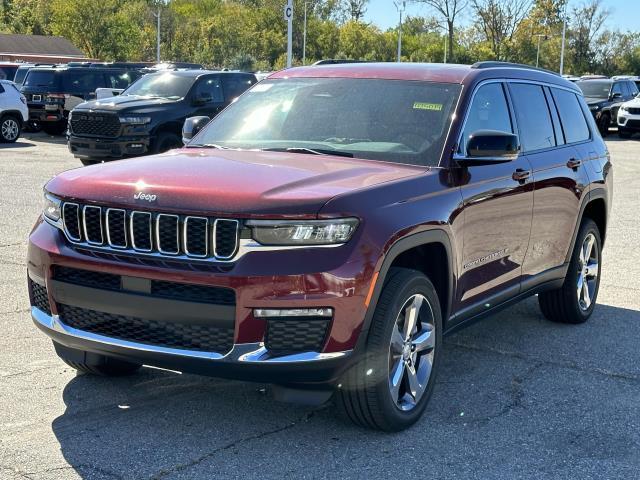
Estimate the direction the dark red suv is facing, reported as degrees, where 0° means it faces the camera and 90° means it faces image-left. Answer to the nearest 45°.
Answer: approximately 45°

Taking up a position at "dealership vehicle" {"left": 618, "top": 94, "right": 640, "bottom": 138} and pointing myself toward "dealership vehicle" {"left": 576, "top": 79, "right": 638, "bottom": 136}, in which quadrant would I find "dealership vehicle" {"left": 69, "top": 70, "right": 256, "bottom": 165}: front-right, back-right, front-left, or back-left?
back-left

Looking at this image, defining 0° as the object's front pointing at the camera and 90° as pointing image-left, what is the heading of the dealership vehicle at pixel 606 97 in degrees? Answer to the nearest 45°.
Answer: approximately 45°

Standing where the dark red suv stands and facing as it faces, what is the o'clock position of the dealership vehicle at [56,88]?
The dealership vehicle is roughly at 4 o'clock from the dark red suv.

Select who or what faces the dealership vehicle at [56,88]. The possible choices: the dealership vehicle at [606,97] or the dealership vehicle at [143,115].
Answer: the dealership vehicle at [606,97]

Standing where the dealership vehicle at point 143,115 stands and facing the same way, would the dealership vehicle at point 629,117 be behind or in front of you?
behind
